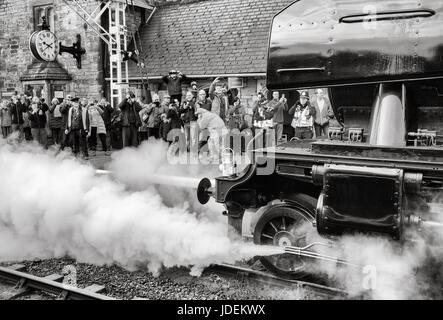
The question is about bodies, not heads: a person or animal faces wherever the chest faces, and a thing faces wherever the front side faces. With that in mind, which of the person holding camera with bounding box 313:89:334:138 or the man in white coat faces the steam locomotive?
the person holding camera

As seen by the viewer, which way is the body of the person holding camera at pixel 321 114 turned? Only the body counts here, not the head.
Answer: toward the camera

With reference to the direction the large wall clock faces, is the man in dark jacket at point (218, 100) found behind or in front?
in front

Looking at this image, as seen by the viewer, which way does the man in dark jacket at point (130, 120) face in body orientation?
toward the camera

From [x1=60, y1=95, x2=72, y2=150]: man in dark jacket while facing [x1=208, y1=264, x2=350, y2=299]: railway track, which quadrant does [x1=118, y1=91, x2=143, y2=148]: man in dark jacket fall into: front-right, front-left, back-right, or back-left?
front-left

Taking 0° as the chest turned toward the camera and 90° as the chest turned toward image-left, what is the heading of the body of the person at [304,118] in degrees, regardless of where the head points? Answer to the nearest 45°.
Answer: approximately 0°

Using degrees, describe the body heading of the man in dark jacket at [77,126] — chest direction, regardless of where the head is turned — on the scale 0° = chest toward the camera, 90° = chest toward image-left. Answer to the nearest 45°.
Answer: approximately 0°

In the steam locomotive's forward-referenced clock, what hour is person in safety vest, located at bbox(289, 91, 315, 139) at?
The person in safety vest is roughly at 3 o'clock from the steam locomotive.

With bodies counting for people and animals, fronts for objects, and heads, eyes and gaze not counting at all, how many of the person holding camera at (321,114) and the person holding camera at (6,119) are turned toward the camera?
2

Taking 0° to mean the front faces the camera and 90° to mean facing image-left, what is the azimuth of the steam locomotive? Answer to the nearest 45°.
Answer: approximately 90°

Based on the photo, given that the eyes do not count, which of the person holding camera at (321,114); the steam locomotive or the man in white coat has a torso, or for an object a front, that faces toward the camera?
the person holding camera

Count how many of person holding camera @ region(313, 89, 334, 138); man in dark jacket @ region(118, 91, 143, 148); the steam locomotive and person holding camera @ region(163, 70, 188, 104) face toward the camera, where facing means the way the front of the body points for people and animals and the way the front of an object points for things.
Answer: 3

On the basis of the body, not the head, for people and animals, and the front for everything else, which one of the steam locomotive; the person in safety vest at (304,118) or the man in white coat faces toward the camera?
the person in safety vest
